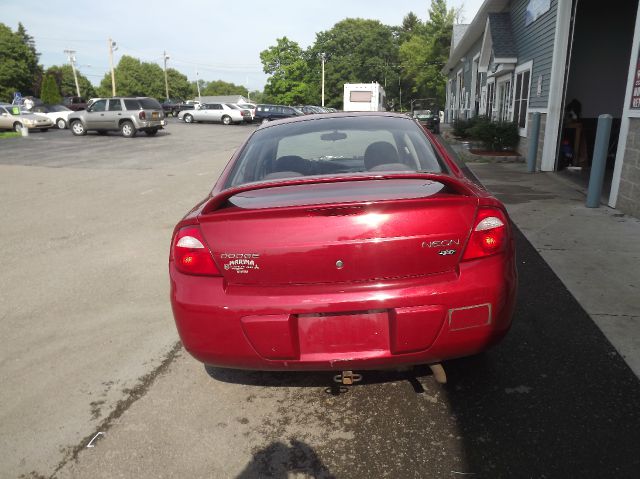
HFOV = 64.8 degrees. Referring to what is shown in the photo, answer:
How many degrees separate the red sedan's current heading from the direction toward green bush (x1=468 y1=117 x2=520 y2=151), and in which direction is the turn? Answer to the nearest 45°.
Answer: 0° — it already faces it

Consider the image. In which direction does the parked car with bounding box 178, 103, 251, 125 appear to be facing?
to the viewer's left

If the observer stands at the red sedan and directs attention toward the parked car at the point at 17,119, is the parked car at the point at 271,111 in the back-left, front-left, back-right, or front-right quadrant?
front-right

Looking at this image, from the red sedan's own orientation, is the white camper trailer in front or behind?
in front

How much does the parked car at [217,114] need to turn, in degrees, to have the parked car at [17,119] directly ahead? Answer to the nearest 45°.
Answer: approximately 45° to its left

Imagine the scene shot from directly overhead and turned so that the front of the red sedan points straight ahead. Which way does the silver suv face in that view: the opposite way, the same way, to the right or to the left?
to the left

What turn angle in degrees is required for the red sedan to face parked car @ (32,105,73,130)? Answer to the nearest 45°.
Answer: approximately 45° to its left

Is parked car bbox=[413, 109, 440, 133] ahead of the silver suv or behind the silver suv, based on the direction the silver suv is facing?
behind

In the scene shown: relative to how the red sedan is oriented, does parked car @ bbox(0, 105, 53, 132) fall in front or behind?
in front

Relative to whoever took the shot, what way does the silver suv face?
facing away from the viewer and to the left of the viewer

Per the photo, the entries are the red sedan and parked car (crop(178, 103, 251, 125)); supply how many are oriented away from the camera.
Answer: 1

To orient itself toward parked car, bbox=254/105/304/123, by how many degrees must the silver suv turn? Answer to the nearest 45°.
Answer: approximately 90° to its right

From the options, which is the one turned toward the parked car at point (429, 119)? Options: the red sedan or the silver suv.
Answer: the red sedan

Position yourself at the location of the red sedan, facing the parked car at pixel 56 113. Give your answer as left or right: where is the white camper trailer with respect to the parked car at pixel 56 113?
right

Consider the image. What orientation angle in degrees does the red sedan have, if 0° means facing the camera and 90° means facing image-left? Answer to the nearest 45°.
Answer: approximately 180°
